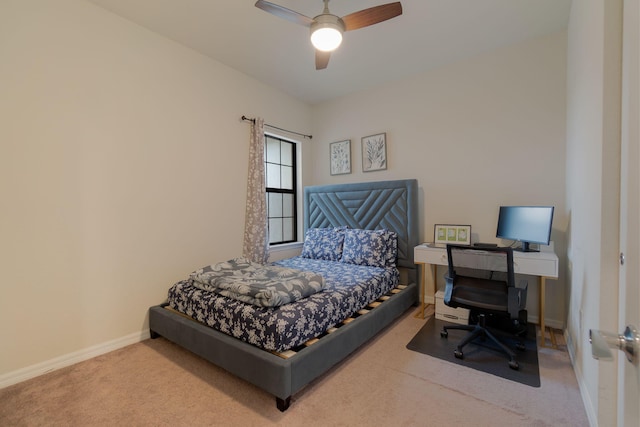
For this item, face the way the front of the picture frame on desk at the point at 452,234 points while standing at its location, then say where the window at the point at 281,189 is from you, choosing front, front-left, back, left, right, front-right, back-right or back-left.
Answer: right

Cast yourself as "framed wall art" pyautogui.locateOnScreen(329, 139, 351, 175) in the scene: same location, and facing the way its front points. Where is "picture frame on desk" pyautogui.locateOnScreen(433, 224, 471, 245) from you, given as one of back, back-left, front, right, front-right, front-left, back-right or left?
left

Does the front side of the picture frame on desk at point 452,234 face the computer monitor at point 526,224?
no

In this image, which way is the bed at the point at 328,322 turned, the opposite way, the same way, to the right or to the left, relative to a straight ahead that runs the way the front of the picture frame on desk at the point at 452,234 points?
the same way

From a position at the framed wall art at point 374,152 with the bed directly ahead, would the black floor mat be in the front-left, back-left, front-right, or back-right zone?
front-left

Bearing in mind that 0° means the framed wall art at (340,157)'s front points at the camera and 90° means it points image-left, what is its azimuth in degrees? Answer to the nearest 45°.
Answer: approximately 45°

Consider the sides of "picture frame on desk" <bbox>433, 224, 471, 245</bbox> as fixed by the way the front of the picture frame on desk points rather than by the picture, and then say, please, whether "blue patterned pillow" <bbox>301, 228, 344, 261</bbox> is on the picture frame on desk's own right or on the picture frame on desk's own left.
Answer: on the picture frame on desk's own right

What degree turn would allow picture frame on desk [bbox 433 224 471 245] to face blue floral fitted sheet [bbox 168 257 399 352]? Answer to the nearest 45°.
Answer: approximately 45° to its right

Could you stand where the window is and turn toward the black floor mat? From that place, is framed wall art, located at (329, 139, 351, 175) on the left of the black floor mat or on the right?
left

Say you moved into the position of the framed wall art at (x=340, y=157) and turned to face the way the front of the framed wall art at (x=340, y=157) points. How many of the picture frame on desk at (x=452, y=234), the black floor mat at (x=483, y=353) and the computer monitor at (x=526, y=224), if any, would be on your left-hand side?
3

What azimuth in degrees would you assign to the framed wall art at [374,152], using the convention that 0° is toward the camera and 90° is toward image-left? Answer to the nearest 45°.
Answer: approximately 45°

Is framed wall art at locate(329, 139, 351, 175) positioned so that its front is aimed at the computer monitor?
no

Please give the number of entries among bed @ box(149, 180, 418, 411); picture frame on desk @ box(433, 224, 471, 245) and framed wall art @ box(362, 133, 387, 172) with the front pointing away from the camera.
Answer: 0

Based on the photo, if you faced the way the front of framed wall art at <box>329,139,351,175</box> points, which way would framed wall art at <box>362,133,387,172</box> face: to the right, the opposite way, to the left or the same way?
the same way

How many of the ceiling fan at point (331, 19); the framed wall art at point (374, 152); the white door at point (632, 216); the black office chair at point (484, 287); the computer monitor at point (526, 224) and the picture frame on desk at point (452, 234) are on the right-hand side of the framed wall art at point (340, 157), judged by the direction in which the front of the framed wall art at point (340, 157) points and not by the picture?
0

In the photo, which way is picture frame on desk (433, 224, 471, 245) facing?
toward the camera

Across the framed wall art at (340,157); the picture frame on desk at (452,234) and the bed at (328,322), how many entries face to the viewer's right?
0

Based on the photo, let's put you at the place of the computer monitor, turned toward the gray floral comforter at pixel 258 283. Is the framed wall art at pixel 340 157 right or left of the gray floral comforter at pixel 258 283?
right

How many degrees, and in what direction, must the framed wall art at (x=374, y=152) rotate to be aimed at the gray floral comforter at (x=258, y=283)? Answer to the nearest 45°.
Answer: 0° — it already faces it

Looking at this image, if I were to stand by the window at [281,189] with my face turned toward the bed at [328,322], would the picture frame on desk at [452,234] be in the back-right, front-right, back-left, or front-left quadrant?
front-left

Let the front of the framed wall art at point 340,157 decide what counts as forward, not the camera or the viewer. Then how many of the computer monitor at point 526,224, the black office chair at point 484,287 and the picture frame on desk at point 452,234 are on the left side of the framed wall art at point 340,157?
3

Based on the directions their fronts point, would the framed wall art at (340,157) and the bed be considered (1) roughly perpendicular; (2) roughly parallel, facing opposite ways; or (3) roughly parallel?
roughly parallel
